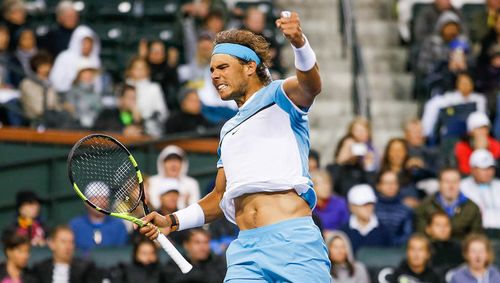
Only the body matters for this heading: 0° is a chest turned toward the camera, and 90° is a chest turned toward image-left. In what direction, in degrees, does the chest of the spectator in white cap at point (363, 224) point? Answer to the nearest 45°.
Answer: approximately 0°

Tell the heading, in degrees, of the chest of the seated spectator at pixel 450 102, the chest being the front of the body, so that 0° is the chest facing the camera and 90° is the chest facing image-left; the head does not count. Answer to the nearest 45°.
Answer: approximately 0°

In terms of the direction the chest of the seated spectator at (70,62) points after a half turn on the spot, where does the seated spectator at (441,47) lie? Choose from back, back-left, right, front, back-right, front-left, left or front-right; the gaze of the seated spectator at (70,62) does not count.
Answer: back-right

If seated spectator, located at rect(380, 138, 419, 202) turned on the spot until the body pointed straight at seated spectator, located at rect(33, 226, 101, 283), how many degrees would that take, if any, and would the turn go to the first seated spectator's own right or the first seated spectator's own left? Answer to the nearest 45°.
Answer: approximately 45° to the first seated spectator's own right

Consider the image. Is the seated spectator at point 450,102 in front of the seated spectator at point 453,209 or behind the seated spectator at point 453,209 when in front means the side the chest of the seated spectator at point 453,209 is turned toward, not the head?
behind

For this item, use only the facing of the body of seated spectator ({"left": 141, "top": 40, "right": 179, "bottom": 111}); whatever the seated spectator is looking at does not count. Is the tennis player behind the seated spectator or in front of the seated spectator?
in front

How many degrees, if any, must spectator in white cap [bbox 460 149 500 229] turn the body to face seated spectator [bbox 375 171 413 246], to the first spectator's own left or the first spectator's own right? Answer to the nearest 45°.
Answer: approximately 45° to the first spectator's own right

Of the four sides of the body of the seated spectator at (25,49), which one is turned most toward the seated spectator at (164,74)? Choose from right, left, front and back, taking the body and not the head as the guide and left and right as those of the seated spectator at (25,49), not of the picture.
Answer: left

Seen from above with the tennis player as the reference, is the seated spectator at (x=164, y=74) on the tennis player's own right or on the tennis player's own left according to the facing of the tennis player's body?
on the tennis player's own right

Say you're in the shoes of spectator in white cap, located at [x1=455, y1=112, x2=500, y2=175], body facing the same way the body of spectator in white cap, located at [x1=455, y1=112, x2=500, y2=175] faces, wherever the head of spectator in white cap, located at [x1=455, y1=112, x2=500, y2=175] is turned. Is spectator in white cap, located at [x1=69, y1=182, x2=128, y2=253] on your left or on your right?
on your right

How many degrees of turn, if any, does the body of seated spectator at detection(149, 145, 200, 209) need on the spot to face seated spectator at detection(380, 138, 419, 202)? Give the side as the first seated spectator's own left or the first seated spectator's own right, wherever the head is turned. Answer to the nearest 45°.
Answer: approximately 90° to the first seated spectator's own left
